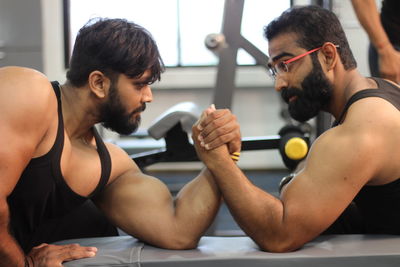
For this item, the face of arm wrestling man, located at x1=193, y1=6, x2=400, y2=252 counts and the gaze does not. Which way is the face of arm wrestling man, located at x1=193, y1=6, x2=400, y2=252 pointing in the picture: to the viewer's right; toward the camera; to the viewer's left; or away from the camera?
to the viewer's left

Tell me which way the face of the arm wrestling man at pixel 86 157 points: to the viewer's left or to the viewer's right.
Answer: to the viewer's right

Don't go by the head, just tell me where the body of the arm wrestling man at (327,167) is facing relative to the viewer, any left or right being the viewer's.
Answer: facing to the left of the viewer
